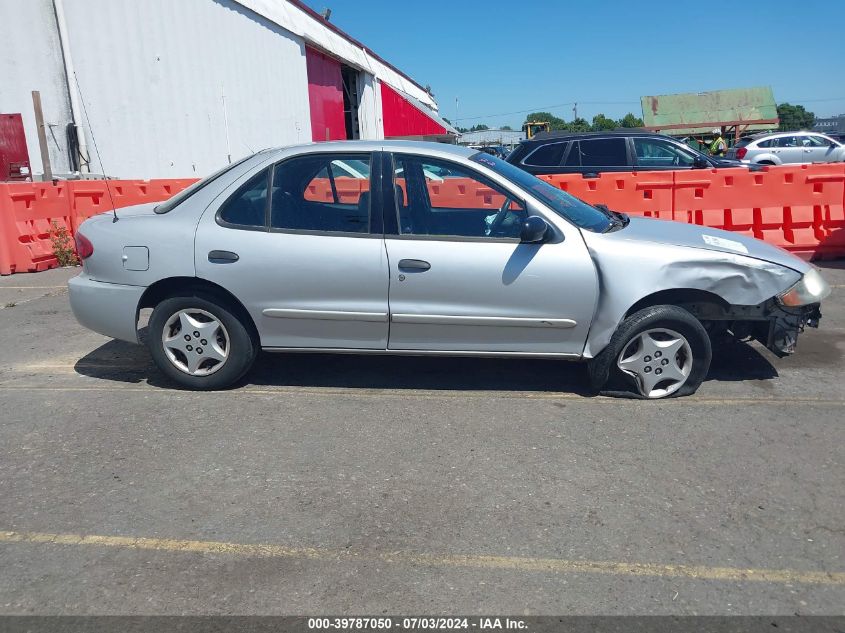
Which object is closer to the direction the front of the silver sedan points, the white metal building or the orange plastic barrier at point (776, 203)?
the orange plastic barrier

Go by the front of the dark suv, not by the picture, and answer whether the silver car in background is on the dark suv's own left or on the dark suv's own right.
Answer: on the dark suv's own left

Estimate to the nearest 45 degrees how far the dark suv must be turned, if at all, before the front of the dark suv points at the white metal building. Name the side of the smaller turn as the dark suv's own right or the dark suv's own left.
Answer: approximately 180°

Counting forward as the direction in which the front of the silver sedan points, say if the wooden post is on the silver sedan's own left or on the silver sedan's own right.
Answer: on the silver sedan's own left

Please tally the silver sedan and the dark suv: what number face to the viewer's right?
2

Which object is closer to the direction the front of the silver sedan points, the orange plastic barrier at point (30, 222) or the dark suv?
the dark suv

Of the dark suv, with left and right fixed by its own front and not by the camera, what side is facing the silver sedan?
right

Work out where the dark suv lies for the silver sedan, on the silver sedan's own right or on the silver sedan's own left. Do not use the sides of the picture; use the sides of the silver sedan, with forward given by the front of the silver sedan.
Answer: on the silver sedan's own left

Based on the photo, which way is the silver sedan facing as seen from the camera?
to the viewer's right

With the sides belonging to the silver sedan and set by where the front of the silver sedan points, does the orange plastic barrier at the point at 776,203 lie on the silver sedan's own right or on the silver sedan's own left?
on the silver sedan's own left

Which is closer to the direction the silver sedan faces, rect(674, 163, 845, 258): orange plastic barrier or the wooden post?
the orange plastic barrier

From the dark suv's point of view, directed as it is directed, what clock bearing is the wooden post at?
The wooden post is roughly at 6 o'clock from the dark suv.

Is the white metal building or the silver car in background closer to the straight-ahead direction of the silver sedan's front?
the silver car in background

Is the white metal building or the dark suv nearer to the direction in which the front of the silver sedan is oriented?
the dark suv

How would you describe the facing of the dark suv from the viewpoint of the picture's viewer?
facing to the right of the viewer
